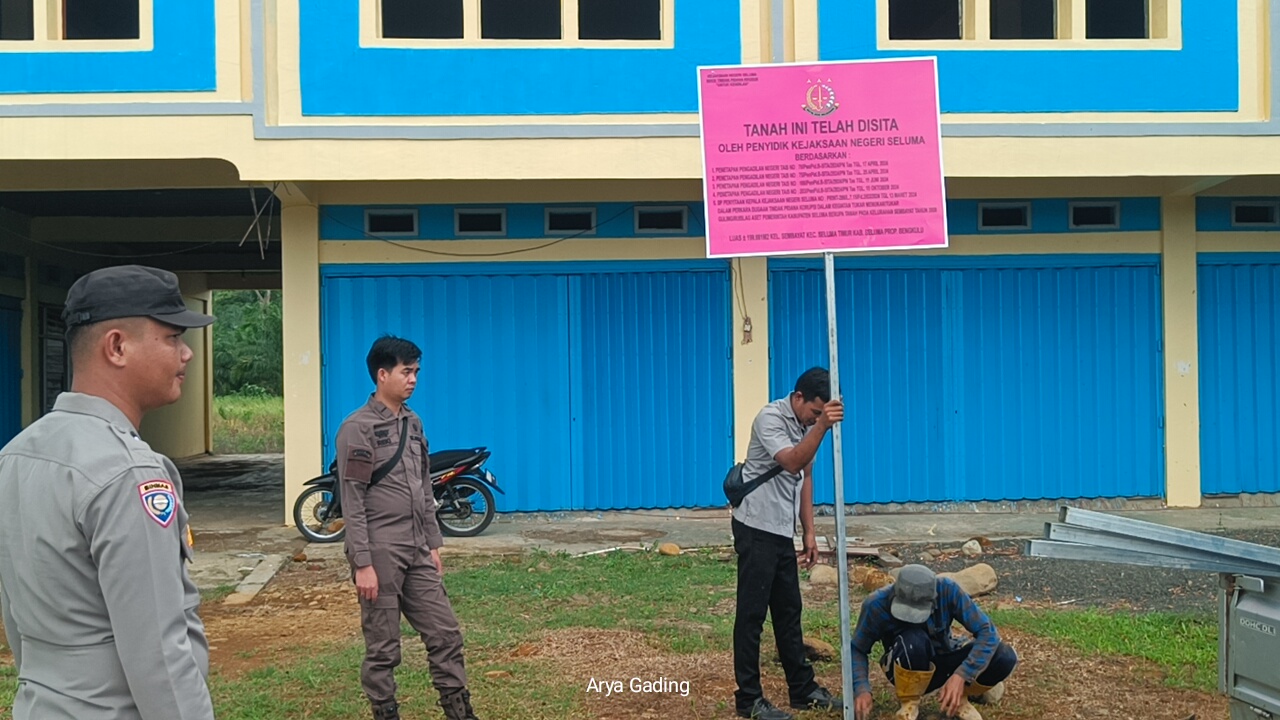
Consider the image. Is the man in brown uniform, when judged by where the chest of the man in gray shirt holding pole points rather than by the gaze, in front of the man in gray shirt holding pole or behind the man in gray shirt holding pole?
behind

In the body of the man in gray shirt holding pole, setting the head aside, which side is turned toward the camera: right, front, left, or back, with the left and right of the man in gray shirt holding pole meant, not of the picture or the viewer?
right

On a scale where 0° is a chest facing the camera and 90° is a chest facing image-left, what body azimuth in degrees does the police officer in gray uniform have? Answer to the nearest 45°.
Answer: approximately 225°

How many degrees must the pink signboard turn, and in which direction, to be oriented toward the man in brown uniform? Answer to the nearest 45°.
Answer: approximately 90° to its right

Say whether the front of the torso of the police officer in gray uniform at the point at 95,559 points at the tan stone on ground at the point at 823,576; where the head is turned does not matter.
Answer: yes

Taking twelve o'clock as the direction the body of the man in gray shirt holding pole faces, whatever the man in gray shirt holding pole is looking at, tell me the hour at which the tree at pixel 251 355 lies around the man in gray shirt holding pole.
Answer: The tree is roughly at 8 o'clock from the man in gray shirt holding pole.

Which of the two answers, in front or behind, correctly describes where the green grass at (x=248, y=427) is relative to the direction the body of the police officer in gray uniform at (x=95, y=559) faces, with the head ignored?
in front

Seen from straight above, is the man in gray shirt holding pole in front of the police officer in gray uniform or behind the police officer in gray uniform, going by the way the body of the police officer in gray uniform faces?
in front

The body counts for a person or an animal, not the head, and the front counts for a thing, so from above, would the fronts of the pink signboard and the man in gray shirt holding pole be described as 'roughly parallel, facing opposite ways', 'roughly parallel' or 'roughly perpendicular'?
roughly perpendicular

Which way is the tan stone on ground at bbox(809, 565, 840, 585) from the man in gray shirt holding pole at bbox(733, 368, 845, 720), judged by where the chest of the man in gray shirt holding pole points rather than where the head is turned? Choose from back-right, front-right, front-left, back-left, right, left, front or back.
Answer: left

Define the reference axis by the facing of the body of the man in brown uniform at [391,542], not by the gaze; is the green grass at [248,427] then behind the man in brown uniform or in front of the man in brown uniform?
behind

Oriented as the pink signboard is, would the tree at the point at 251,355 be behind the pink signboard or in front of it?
behind
